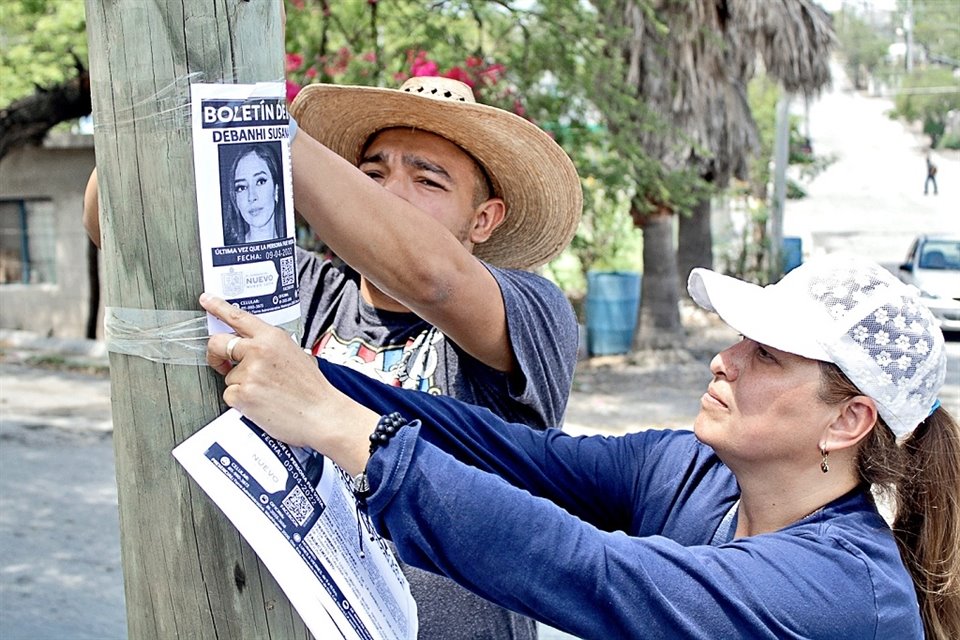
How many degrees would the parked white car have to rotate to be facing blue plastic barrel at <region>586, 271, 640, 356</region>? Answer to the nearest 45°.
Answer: approximately 45° to its right

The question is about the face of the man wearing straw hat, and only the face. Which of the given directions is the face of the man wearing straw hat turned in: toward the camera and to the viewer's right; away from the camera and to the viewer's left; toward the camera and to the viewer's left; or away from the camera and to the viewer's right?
toward the camera and to the viewer's left

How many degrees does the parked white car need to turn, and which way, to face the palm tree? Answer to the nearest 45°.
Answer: approximately 45° to its right

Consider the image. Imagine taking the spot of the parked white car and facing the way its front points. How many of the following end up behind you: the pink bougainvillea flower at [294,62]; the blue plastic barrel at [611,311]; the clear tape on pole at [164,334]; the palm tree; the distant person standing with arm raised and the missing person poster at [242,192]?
1

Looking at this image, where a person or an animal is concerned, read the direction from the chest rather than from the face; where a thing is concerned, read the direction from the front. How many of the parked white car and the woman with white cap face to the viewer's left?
1

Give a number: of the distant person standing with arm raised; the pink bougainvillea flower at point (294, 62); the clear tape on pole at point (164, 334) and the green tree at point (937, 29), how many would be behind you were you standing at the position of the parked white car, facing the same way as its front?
2

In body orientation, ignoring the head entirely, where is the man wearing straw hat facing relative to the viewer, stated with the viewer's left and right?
facing the viewer and to the left of the viewer

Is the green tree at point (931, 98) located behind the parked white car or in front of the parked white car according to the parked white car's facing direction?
behind

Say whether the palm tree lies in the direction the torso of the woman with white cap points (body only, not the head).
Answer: no

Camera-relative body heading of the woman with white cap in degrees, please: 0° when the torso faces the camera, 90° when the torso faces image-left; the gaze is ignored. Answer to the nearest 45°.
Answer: approximately 90°

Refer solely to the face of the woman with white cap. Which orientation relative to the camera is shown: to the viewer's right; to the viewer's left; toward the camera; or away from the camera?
to the viewer's left

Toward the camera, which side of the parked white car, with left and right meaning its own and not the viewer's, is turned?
front

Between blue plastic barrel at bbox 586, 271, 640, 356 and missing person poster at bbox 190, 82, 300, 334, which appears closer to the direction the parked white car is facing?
the missing person poster
